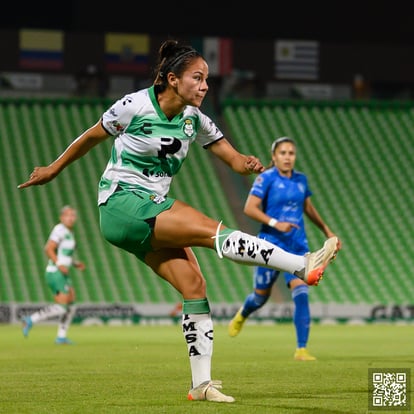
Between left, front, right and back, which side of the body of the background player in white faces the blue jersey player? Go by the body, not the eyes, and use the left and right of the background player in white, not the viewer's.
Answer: front

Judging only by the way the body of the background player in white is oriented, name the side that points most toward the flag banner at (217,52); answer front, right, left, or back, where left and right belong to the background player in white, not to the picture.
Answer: left

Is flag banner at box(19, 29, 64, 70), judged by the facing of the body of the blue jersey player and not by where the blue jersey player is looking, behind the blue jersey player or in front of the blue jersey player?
behind

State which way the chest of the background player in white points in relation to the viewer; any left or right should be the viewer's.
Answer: facing the viewer and to the right of the viewer

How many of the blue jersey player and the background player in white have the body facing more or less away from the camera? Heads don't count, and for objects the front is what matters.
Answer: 0

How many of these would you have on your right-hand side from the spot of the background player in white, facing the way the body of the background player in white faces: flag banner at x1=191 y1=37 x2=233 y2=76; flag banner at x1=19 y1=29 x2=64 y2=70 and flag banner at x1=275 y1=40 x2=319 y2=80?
0

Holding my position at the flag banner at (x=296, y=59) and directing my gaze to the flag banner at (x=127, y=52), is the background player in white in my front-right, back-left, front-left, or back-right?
front-left

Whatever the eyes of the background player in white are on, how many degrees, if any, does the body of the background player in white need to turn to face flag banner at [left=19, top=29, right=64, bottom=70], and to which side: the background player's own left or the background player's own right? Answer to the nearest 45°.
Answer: approximately 135° to the background player's own left

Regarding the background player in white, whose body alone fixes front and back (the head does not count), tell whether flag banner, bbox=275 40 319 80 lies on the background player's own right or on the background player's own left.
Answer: on the background player's own left

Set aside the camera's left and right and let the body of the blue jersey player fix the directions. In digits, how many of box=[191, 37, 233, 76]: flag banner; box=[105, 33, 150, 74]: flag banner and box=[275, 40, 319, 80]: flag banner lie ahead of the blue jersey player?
0

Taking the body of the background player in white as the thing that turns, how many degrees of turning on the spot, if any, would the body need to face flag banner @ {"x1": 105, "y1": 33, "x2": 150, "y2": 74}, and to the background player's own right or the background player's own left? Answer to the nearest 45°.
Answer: approximately 135° to the background player's own left
